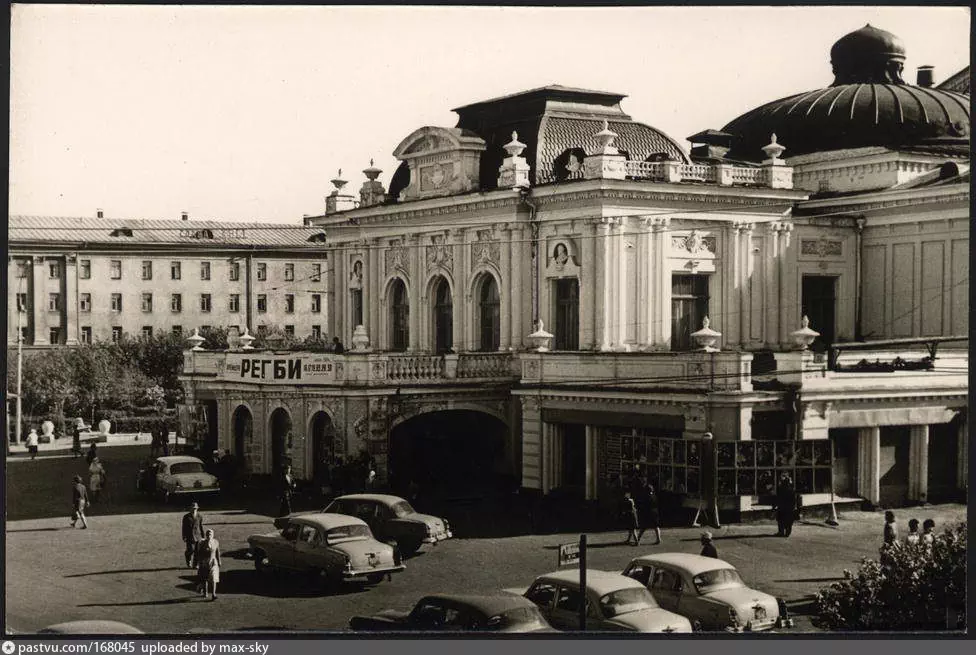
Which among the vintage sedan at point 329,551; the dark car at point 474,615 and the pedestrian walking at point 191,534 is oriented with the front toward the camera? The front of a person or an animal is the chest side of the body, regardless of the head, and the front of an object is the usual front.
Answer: the pedestrian walking

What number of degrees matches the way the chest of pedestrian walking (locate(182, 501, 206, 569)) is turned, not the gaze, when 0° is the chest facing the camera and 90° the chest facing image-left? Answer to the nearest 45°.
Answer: approximately 0°

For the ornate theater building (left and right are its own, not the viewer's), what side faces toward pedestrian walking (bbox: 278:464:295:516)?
front

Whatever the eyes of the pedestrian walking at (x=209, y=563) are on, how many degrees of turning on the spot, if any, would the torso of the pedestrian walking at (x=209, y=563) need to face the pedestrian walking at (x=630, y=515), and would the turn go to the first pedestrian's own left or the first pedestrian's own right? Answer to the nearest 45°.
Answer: approximately 90° to the first pedestrian's own left

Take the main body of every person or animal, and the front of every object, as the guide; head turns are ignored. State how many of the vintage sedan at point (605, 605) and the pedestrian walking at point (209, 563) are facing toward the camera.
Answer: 1

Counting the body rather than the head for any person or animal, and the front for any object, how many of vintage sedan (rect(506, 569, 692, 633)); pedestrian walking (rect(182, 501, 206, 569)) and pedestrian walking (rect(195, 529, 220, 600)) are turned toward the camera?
2

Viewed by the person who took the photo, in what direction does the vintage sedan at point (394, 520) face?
facing away from the viewer and to the left of the viewer

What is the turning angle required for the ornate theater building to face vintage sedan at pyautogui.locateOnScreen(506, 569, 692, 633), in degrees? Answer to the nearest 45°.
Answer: approximately 45° to its left

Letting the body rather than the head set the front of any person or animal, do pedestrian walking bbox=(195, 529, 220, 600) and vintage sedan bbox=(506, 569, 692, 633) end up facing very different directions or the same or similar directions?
very different directions

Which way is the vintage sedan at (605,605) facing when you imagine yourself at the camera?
facing away from the viewer and to the left of the viewer

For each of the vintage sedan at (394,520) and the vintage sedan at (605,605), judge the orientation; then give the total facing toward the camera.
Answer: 0

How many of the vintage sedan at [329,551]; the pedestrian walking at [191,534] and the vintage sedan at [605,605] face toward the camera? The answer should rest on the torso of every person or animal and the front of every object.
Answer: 1
